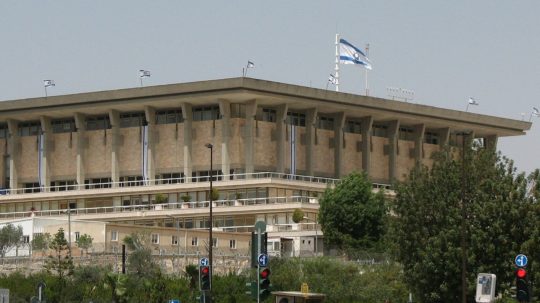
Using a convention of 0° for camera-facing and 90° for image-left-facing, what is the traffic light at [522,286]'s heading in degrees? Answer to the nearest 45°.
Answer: approximately 0°
